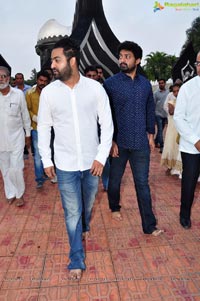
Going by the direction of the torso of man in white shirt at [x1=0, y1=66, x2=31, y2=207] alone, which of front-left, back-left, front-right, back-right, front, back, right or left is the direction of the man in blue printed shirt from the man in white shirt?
front-left

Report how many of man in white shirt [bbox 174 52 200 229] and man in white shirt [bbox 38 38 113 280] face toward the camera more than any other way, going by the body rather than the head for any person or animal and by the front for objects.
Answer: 2

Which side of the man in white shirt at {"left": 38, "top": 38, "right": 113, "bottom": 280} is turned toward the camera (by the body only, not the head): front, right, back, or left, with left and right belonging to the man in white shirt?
front

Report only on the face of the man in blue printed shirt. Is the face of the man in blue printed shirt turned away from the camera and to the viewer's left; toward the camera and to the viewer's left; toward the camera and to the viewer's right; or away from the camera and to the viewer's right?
toward the camera and to the viewer's left

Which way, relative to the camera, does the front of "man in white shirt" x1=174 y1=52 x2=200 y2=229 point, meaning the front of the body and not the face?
toward the camera

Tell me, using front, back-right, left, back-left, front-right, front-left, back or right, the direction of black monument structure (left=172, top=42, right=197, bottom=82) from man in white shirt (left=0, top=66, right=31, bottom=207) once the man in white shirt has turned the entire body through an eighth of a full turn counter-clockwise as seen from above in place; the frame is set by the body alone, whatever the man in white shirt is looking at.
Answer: left

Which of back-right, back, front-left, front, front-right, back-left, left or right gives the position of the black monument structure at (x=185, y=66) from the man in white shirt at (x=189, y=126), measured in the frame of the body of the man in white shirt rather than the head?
back

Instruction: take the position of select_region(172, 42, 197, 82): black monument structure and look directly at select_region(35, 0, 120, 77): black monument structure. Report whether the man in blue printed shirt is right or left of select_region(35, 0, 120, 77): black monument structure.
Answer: left

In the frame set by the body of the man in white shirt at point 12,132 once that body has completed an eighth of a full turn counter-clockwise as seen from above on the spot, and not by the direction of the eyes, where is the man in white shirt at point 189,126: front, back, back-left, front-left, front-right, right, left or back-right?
front

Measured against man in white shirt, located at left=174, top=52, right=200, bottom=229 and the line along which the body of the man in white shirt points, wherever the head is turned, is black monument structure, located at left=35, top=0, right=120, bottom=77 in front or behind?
behind

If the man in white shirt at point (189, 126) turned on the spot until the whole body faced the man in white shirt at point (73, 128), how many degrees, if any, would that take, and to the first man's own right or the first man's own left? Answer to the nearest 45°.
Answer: approximately 45° to the first man's own right

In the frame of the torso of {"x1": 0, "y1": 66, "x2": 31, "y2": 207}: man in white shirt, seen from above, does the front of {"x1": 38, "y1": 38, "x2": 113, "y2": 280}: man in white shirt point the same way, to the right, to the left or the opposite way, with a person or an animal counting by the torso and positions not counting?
the same way
